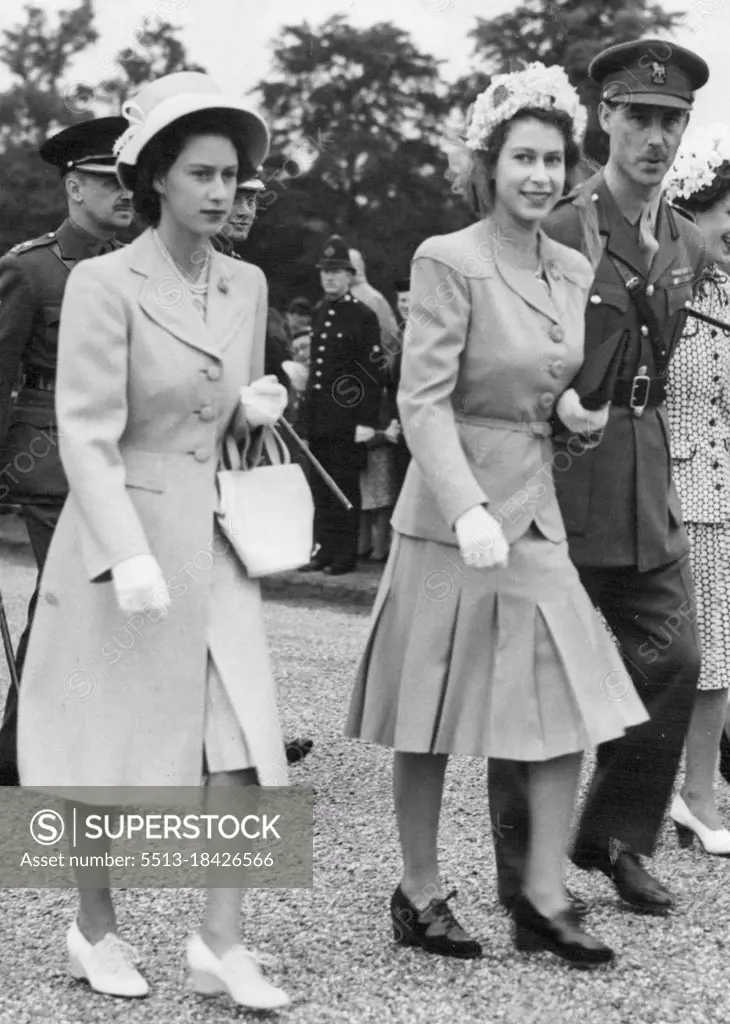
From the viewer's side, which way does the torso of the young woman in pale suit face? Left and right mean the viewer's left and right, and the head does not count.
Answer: facing the viewer and to the right of the viewer

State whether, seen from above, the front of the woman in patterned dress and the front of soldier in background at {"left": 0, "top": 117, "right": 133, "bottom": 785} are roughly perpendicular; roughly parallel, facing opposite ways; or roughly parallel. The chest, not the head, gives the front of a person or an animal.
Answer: roughly parallel

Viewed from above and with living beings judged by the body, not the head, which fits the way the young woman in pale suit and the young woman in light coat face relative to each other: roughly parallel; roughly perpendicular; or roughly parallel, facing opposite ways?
roughly parallel

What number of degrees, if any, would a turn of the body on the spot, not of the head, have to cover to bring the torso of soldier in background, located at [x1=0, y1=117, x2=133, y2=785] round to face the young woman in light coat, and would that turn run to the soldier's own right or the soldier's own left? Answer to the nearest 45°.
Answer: approximately 45° to the soldier's own right

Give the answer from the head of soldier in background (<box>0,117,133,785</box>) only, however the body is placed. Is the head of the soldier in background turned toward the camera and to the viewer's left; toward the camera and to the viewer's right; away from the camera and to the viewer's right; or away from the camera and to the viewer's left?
toward the camera and to the viewer's right

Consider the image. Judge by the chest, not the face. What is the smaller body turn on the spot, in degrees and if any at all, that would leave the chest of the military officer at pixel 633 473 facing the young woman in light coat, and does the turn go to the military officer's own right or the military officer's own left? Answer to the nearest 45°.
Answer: approximately 90° to the military officer's own right

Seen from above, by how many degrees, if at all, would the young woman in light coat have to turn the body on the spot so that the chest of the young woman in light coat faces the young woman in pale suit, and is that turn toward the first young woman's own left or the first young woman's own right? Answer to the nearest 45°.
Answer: approximately 45° to the first young woman's own left

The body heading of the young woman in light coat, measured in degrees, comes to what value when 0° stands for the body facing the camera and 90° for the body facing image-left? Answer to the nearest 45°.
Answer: approximately 315°

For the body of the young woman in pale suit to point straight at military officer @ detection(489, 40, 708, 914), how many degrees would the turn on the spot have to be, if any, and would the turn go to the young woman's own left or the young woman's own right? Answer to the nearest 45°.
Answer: approximately 90° to the young woman's own left

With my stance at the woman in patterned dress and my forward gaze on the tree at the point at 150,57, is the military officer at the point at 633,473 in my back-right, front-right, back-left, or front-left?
back-left

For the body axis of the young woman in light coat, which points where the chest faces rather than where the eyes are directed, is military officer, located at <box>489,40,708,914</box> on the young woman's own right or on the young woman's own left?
on the young woman's own left

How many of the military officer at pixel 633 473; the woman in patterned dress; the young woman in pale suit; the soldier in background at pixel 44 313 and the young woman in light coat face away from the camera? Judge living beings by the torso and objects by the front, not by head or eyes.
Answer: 0
